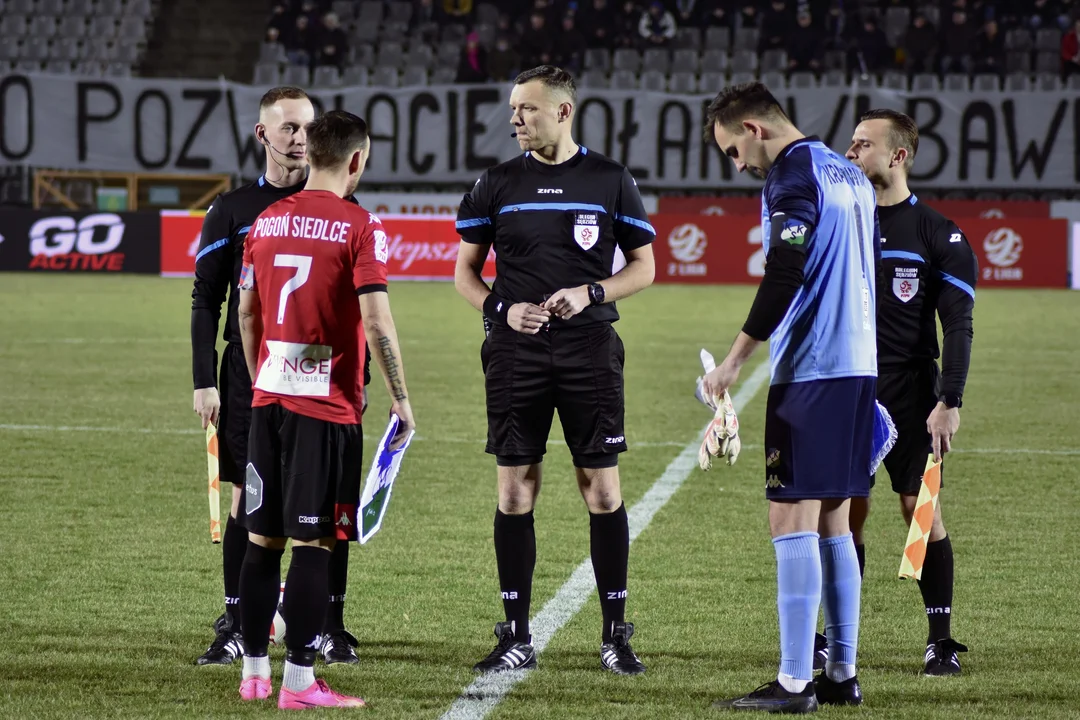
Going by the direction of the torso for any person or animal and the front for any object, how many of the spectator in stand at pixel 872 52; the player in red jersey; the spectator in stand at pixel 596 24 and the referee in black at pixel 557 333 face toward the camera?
3

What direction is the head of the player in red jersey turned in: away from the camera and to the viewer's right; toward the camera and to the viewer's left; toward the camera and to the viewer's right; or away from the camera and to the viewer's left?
away from the camera and to the viewer's right

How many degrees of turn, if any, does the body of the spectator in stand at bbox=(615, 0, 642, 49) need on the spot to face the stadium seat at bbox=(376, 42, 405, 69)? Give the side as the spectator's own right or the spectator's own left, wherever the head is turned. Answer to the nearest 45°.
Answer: approximately 90° to the spectator's own right

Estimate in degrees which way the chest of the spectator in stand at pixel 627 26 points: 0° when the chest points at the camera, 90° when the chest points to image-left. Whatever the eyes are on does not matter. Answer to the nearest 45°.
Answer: approximately 0°

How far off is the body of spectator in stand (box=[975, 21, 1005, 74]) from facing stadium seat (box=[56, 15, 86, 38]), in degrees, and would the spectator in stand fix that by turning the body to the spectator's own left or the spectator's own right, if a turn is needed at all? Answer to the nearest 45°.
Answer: approximately 90° to the spectator's own right

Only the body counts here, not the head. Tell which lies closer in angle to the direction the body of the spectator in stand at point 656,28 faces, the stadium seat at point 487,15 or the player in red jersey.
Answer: the player in red jersey

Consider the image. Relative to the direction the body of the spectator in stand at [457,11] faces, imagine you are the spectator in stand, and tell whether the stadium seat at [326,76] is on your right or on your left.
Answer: on your right

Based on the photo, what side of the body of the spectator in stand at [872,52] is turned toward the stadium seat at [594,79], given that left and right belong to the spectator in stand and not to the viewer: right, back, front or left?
right

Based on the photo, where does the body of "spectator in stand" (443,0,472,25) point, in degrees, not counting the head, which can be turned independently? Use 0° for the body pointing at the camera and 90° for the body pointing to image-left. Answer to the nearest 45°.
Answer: approximately 0°

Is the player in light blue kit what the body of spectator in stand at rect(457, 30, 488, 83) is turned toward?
yes

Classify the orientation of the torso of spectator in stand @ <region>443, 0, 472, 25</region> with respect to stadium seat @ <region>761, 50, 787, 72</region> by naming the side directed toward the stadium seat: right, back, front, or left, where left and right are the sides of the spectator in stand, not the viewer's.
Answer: left

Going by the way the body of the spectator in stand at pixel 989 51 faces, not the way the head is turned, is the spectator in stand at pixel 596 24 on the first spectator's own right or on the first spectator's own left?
on the first spectator's own right

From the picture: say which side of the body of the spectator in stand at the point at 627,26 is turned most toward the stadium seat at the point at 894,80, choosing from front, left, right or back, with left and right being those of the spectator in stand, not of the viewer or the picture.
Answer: left
